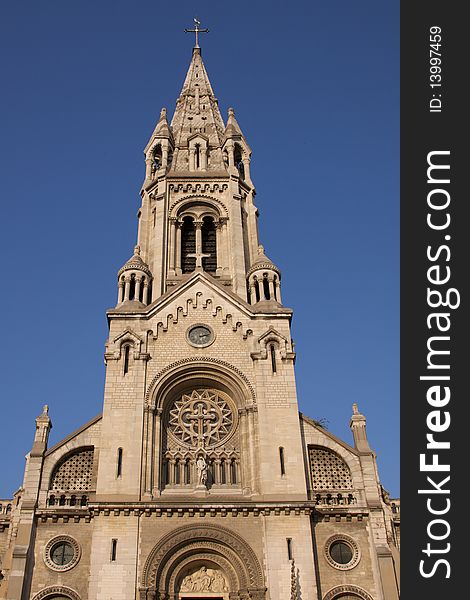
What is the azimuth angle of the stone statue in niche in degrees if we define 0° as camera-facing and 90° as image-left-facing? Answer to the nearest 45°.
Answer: approximately 0°

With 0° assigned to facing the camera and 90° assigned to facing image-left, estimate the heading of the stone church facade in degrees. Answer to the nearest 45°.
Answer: approximately 0°
